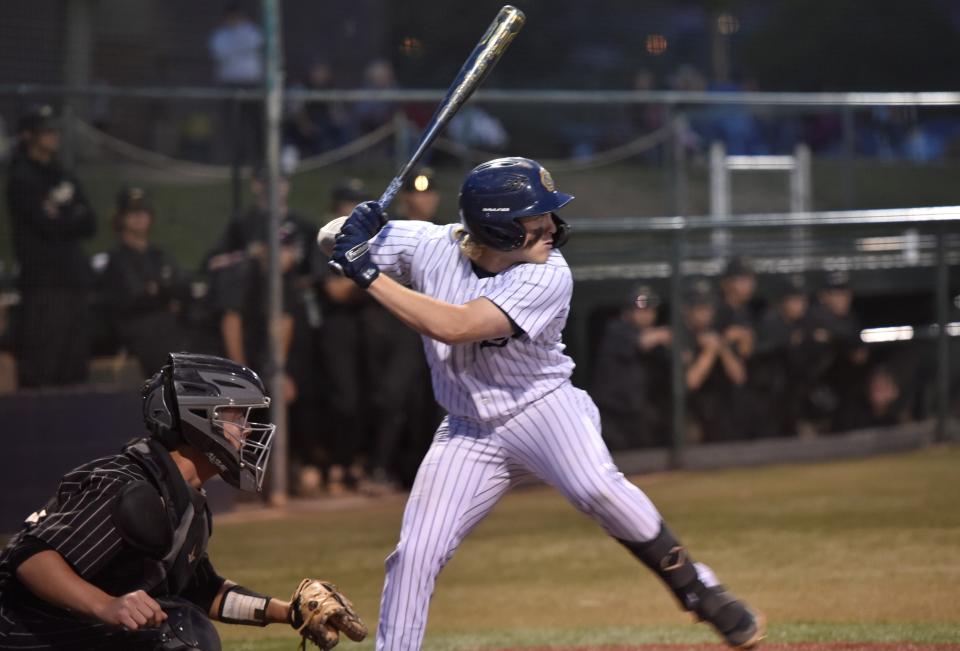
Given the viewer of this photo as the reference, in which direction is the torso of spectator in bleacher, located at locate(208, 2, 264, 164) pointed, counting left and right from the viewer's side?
facing the viewer

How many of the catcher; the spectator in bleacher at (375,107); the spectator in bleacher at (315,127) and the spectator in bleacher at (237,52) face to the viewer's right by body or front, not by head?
1

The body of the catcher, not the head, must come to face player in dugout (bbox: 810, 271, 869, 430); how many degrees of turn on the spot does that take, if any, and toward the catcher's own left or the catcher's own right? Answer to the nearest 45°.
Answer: approximately 45° to the catcher's own left

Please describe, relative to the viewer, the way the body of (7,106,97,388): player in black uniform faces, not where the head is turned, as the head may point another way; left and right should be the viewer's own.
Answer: facing the viewer and to the right of the viewer

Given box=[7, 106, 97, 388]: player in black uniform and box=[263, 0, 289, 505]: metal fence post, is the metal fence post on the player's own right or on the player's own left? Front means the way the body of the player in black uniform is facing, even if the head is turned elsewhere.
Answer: on the player's own left

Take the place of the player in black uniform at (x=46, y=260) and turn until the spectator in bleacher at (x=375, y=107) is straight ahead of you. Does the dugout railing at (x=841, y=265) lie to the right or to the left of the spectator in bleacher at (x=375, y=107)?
right

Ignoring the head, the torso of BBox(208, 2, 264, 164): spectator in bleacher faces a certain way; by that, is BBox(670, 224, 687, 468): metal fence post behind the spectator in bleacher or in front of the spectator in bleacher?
in front

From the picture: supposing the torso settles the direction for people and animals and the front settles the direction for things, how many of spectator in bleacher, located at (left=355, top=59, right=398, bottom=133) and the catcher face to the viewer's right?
1

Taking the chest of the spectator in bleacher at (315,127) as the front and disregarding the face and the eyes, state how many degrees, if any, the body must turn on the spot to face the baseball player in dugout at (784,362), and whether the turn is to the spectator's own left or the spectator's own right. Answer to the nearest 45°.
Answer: approximately 45° to the spectator's own left

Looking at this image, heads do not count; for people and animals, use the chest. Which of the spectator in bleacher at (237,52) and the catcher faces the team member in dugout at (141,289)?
the spectator in bleacher at (237,52)

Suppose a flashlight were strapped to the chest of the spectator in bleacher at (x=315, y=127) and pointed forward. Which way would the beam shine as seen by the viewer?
toward the camera

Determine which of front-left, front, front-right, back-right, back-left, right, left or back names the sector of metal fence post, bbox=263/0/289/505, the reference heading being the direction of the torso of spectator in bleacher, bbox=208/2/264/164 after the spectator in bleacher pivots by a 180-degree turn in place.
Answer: back

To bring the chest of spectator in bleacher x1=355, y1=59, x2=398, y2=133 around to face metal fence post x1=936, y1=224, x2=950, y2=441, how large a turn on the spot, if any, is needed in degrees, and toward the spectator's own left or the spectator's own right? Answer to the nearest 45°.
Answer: approximately 45° to the spectator's own left

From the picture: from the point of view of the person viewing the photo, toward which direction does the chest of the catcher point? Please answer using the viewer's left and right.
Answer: facing to the right of the viewer
